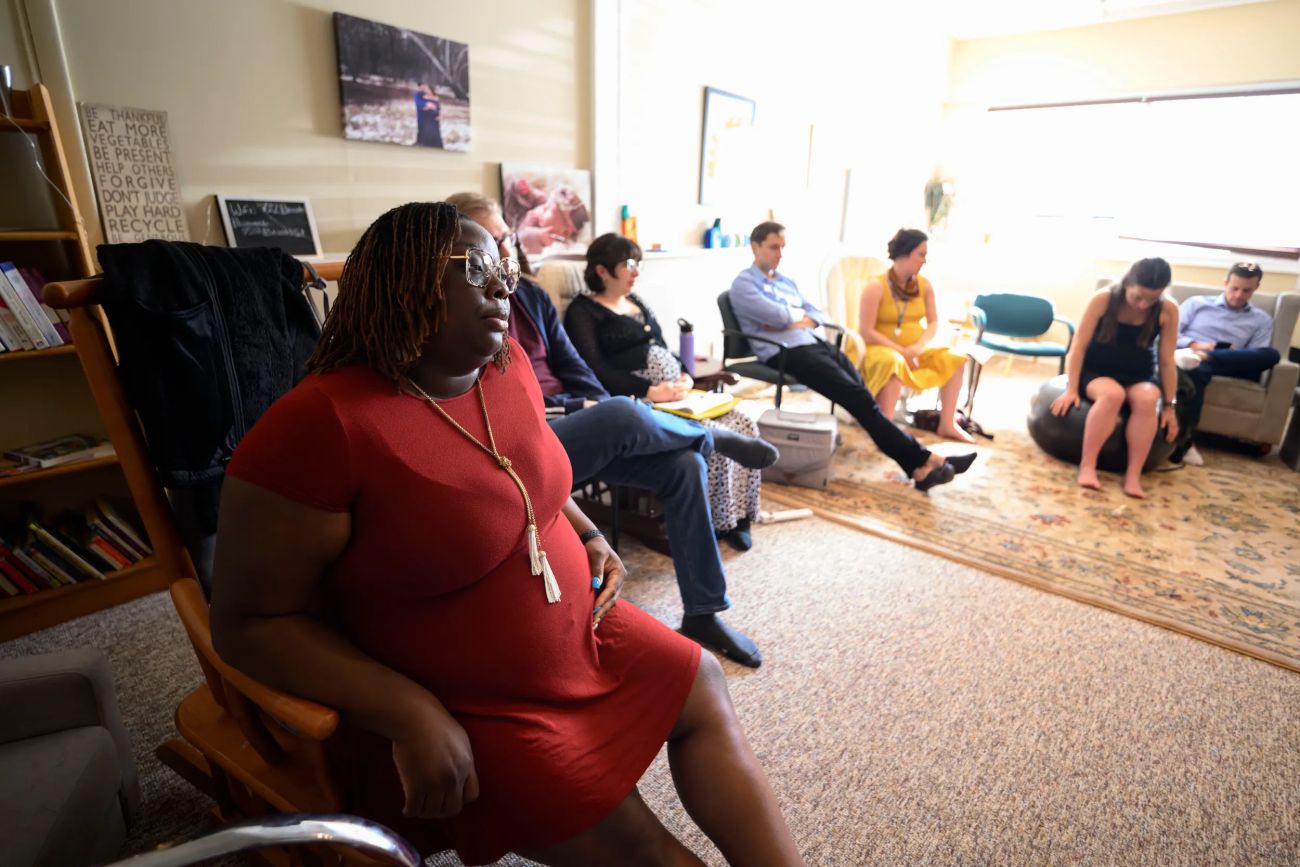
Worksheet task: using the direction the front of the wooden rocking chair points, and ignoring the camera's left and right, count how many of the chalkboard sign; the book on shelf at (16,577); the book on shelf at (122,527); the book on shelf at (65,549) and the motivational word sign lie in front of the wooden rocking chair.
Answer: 0

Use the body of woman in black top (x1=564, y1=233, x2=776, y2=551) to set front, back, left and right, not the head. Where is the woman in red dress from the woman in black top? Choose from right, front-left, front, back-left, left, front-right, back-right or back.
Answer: front-right

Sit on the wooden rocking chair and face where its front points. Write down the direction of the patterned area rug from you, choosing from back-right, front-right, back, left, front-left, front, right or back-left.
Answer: front-left

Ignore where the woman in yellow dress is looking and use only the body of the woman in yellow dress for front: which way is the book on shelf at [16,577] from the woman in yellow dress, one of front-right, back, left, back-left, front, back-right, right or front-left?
right

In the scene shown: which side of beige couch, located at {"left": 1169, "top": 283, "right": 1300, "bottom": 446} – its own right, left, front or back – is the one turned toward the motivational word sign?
front

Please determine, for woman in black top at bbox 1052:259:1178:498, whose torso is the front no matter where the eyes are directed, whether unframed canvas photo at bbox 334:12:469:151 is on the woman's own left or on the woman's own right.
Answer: on the woman's own right

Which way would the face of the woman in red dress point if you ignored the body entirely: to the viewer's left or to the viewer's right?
to the viewer's right

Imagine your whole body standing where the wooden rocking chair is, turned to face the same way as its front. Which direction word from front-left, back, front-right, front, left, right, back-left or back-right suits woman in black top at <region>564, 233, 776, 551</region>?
left

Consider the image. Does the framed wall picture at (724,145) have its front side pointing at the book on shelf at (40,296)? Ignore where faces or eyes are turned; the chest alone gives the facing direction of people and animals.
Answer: no

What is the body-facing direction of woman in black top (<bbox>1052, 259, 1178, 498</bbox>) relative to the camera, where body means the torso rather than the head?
toward the camera

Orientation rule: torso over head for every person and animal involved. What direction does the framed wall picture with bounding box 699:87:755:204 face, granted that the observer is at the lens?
facing the viewer and to the right of the viewer

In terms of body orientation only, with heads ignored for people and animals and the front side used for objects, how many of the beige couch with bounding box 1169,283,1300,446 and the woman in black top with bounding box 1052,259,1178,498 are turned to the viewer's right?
0

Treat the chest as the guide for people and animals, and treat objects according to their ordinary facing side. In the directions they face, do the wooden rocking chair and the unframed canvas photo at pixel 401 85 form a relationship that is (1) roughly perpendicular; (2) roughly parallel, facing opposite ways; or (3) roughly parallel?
roughly parallel

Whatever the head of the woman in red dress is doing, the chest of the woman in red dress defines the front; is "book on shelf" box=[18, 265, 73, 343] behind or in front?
behind

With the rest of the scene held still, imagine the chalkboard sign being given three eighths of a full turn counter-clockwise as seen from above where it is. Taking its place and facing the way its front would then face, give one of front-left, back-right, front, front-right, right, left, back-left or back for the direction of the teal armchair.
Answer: right

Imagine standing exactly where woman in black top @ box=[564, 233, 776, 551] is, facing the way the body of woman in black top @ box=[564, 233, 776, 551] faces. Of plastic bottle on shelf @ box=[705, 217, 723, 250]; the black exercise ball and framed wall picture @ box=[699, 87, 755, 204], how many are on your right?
0

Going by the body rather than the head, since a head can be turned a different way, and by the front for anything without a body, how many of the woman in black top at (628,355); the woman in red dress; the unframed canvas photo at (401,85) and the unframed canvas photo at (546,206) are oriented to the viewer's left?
0
